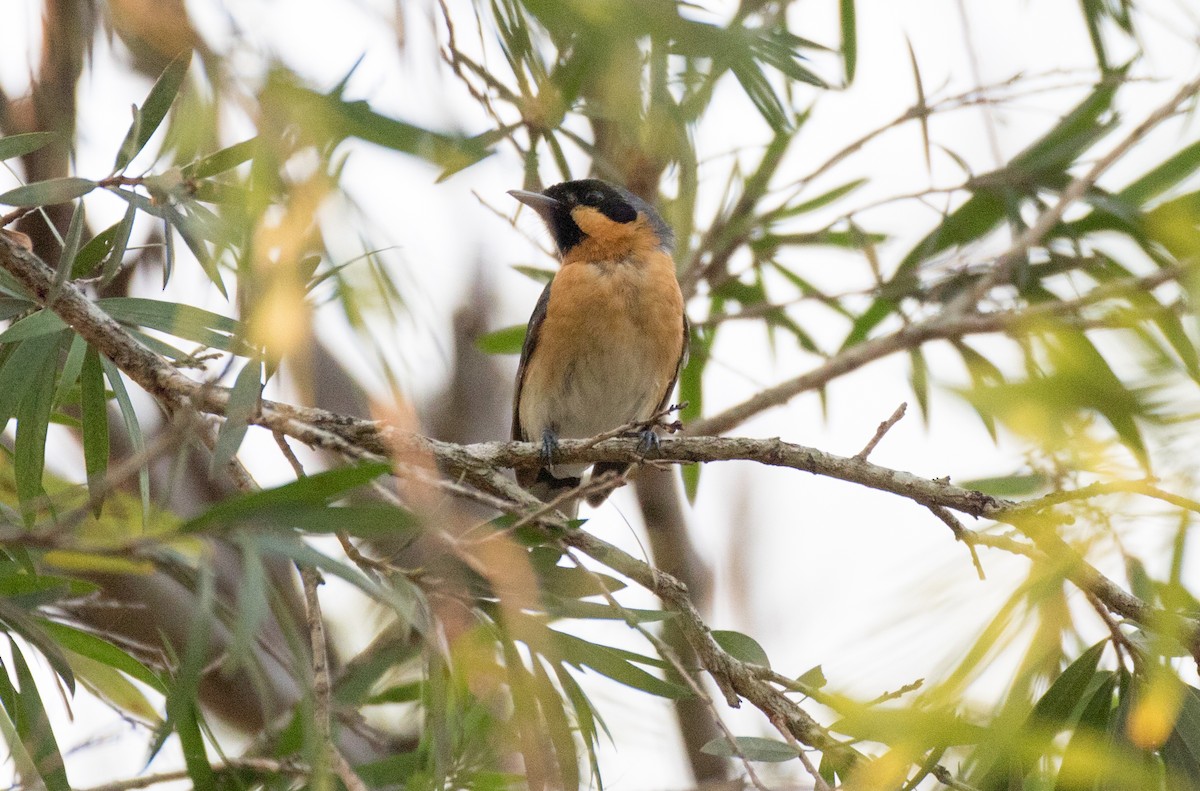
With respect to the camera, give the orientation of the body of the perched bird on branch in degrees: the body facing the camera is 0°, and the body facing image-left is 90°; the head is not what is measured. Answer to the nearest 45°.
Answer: approximately 0°

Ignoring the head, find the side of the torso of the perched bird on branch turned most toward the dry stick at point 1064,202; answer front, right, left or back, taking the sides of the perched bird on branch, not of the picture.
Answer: left

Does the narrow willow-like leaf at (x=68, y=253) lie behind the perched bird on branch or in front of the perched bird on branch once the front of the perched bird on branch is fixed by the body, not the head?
in front

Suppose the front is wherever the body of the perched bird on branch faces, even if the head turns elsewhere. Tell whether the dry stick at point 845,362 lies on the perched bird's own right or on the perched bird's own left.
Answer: on the perched bird's own left
